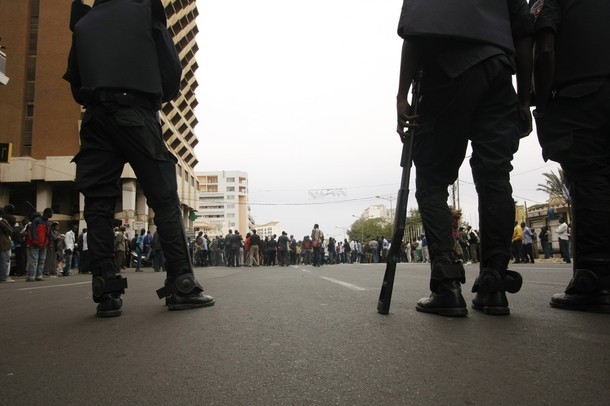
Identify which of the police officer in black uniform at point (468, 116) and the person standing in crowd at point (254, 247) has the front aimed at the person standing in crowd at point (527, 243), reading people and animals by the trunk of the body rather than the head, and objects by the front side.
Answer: the police officer in black uniform

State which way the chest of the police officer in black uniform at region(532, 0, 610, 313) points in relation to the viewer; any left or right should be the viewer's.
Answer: facing away from the viewer and to the left of the viewer

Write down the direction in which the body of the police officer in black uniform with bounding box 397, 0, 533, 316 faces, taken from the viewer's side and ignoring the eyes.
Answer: away from the camera

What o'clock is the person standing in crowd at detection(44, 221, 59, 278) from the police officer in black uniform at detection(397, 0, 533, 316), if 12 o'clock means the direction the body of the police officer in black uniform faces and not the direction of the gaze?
The person standing in crowd is roughly at 10 o'clock from the police officer in black uniform.

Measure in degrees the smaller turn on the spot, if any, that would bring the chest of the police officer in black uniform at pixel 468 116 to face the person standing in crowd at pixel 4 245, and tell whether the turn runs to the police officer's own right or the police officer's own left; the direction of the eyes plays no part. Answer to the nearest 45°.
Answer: approximately 45° to the police officer's own left

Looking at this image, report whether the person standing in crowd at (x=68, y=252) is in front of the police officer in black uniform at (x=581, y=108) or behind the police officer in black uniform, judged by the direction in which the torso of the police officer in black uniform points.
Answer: in front

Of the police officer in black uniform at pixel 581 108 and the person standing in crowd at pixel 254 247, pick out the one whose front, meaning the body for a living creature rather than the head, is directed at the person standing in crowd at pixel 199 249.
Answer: the police officer in black uniform
